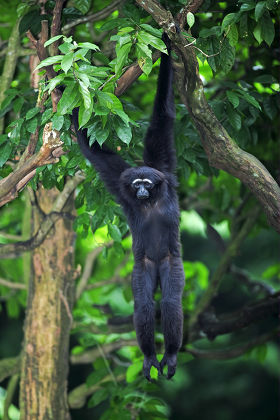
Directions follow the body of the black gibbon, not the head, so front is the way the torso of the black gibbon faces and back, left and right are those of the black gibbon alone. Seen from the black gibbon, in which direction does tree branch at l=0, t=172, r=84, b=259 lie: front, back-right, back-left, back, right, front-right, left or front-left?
back-right

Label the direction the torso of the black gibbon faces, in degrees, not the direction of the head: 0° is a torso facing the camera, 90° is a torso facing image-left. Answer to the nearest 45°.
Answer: approximately 0°
